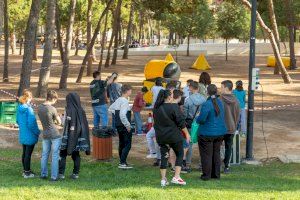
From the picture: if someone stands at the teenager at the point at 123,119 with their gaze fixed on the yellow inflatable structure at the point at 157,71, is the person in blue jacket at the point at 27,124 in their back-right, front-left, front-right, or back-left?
back-left

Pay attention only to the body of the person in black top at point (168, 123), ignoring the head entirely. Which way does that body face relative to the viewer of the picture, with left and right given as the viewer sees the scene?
facing away from the viewer and to the right of the viewer

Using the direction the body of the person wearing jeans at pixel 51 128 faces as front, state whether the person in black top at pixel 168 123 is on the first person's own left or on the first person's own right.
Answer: on the first person's own right

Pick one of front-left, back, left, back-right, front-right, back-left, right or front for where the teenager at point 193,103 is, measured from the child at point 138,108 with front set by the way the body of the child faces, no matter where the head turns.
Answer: right

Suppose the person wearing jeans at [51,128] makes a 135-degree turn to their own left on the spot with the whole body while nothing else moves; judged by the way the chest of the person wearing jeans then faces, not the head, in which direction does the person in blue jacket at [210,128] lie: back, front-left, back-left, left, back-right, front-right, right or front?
back

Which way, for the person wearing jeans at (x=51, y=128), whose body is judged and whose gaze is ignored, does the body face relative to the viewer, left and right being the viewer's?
facing away from the viewer and to the right of the viewer

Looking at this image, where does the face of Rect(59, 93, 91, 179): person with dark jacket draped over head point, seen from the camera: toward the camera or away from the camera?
away from the camera
